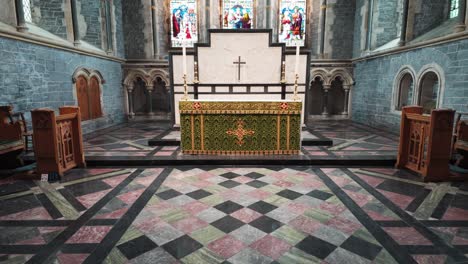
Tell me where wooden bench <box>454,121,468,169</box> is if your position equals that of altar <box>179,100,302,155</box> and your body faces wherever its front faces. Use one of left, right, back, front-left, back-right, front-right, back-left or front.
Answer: left

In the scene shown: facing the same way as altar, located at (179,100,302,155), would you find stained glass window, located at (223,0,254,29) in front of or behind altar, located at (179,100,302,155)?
behind

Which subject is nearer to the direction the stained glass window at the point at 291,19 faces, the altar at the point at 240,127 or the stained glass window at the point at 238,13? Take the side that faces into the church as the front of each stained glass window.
the altar

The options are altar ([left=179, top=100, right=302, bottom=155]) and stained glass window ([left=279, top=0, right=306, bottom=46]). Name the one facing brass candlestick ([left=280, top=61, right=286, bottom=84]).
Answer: the stained glass window

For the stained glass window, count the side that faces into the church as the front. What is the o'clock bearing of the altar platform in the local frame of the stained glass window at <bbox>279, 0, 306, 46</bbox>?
The altar platform is roughly at 12 o'clock from the stained glass window.

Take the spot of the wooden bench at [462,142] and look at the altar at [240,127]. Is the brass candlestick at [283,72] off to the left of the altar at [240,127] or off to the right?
right

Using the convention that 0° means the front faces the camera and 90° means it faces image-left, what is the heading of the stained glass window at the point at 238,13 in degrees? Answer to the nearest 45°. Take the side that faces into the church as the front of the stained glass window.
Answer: approximately 0°

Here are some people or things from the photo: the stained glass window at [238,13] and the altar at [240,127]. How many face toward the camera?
2

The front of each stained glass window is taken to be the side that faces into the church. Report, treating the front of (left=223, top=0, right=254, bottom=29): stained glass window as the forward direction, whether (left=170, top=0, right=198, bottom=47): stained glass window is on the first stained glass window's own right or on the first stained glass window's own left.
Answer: on the first stained glass window's own right

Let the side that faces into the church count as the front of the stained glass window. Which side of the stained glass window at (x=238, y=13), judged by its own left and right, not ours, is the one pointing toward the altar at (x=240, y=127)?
front

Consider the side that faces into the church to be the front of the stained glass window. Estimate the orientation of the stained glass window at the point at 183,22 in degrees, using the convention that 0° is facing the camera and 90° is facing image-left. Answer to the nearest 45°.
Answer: approximately 0°
